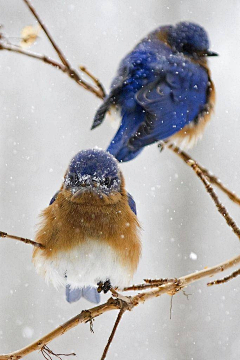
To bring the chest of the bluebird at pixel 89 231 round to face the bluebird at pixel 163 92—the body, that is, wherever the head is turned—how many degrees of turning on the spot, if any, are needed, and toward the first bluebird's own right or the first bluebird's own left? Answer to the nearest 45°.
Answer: approximately 135° to the first bluebird's own left

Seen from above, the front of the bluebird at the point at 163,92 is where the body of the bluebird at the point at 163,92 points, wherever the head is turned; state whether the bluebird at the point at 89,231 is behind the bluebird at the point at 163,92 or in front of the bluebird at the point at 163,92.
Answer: behind

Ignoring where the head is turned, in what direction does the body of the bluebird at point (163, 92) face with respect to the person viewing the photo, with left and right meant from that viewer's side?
facing away from the viewer and to the right of the viewer

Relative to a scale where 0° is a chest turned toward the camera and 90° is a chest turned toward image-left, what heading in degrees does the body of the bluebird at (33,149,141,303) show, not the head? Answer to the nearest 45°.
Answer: approximately 0°

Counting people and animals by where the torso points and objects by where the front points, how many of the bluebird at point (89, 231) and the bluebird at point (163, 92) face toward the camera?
1
